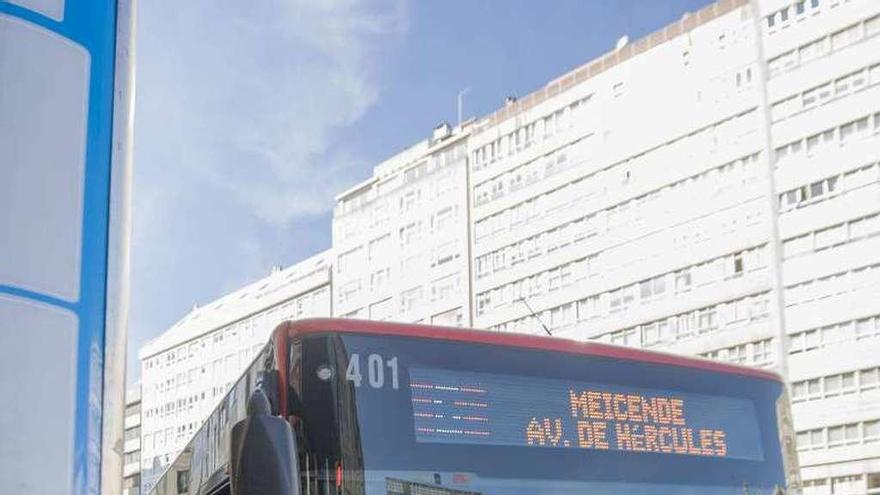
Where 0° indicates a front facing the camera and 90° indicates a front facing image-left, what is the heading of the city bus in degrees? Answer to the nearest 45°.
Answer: approximately 315°
